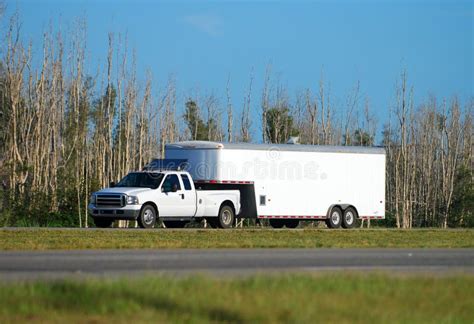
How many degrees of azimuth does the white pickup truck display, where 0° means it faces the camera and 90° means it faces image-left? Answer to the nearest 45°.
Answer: approximately 45°

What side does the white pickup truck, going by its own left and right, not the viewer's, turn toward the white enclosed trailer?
back

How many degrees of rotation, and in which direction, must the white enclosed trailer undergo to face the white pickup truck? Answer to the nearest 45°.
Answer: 0° — it already faces it

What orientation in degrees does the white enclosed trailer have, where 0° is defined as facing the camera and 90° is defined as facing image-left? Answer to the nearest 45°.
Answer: approximately 45°
